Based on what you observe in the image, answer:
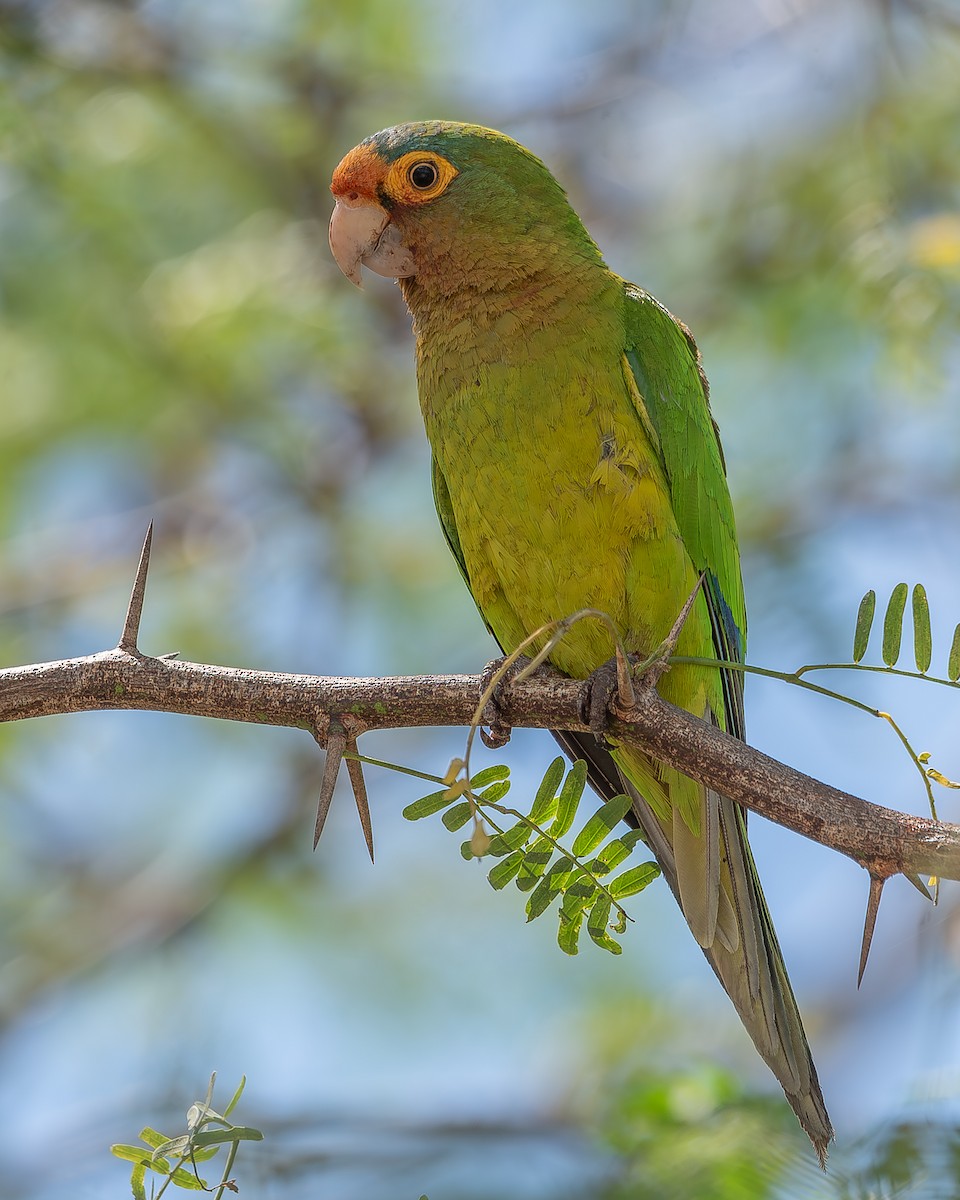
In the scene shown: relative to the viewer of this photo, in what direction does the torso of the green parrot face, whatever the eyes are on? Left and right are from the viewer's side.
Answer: facing the viewer and to the left of the viewer
